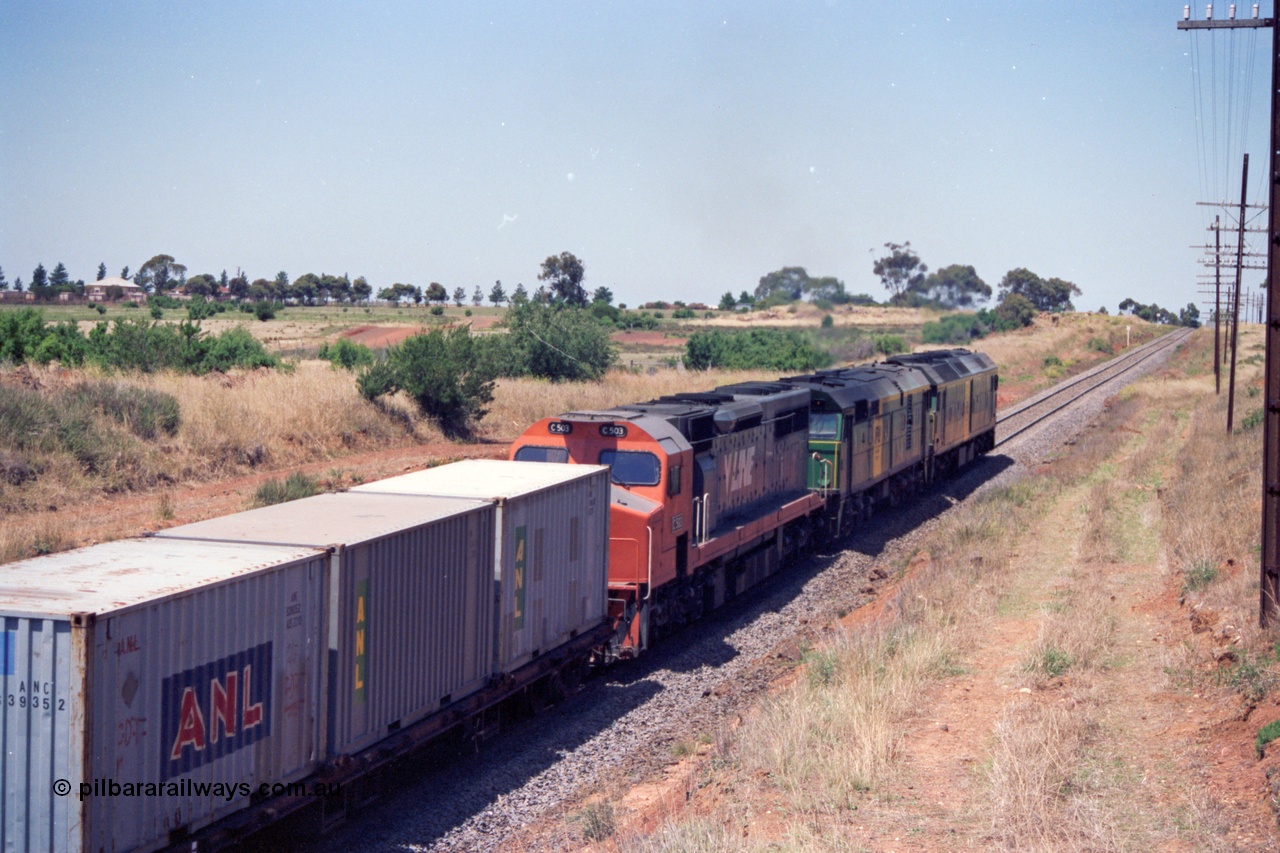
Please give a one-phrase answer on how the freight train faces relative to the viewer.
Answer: facing away from the viewer and to the right of the viewer

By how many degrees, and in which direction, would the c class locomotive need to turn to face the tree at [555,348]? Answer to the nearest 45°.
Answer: approximately 135° to its right

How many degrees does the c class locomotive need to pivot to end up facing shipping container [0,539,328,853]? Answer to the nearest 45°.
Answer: approximately 45° to its left

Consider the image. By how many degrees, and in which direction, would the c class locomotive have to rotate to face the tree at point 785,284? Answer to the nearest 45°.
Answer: approximately 135° to its right

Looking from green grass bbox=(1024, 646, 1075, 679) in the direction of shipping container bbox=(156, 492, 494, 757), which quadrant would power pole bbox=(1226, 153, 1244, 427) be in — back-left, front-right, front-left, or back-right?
back-right

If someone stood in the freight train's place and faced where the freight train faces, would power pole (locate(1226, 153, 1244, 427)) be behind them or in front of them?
in front

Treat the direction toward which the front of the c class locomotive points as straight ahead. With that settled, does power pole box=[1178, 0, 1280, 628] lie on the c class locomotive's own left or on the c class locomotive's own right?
on the c class locomotive's own left

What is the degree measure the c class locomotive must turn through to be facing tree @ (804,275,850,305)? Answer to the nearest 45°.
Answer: approximately 135° to its right

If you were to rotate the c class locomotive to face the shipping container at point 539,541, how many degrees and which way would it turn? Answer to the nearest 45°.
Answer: approximately 45° to its left

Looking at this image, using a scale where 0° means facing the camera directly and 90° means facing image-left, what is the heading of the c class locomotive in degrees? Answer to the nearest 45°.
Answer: approximately 45°
